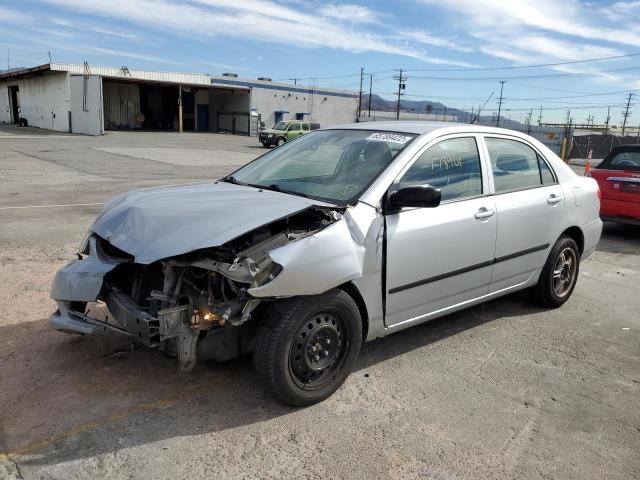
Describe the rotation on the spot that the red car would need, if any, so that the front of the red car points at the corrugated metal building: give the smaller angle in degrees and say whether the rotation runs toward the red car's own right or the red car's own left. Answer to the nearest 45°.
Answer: approximately 45° to the red car's own left

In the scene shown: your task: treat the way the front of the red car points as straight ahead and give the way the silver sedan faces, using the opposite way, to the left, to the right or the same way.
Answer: the opposite way

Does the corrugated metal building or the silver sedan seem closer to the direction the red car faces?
the corrugated metal building

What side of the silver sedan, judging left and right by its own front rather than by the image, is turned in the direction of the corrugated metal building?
right

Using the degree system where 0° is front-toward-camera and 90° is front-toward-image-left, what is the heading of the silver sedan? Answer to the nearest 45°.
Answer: approximately 45°

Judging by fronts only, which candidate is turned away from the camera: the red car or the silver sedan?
the red car

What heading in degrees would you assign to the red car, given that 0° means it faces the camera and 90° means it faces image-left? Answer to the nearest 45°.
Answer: approximately 180°

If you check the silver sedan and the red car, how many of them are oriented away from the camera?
1

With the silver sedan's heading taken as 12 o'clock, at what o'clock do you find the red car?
The red car is roughly at 6 o'clock from the silver sedan.
